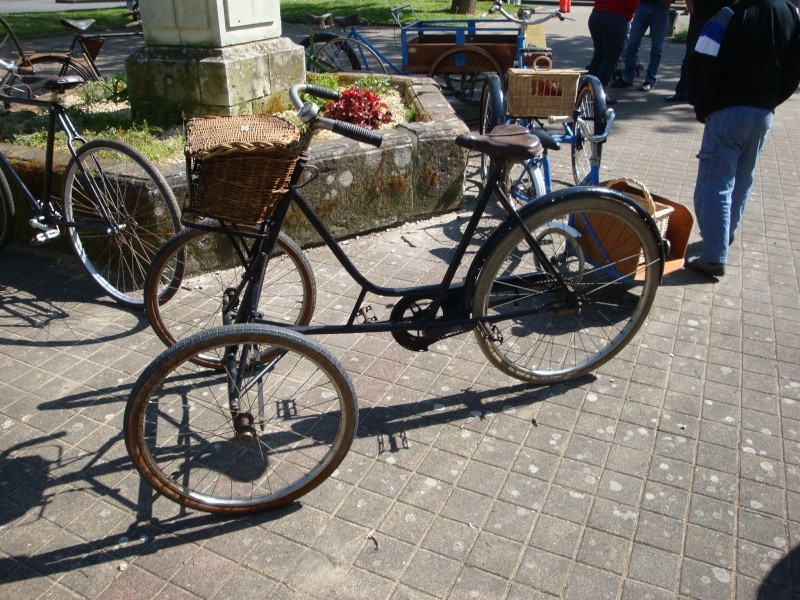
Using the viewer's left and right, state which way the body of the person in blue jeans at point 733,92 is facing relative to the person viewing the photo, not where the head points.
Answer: facing away from the viewer and to the left of the viewer

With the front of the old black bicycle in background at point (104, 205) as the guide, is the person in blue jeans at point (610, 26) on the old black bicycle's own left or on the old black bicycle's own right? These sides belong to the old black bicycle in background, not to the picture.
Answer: on the old black bicycle's own right

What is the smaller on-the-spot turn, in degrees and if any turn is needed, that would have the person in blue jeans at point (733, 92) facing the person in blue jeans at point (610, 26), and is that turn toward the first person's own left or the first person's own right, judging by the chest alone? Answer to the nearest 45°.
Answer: approximately 45° to the first person's own right

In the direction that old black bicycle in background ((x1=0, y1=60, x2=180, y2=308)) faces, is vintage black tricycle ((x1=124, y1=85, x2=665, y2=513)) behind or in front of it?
behind

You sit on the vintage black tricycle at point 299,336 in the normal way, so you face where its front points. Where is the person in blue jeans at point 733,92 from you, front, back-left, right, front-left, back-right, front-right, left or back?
back-right

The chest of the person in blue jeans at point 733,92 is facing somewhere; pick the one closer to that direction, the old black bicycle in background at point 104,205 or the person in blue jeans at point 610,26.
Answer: the person in blue jeans

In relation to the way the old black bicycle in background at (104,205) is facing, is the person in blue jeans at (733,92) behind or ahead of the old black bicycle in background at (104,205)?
behind

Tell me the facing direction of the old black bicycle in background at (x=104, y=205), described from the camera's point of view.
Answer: facing away from the viewer and to the left of the viewer

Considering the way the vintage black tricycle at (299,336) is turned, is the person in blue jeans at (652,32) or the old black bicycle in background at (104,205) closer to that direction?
the old black bicycle in background

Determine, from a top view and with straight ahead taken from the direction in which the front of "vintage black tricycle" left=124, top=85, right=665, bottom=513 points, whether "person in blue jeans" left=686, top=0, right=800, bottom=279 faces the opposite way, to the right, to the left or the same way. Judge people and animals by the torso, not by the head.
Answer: to the right

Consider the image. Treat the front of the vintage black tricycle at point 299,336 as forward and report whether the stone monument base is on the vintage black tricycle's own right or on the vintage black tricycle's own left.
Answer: on the vintage black tricycle's own right

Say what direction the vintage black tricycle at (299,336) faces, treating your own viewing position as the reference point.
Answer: facing to the left of the viewer
